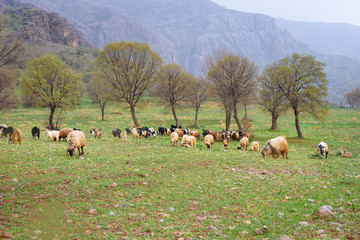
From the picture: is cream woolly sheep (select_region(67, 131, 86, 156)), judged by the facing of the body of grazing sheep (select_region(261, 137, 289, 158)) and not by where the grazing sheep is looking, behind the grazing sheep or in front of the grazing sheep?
in front

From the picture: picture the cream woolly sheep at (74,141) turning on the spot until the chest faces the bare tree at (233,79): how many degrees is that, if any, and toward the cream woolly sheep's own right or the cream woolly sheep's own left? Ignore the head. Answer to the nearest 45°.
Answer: approximately 180°

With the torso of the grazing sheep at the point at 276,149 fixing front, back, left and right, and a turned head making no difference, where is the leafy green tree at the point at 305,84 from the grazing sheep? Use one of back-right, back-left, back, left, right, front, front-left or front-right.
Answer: right

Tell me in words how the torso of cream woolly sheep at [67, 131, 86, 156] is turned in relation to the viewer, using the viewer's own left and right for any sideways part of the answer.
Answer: facing the viewer and to the left of the viewer

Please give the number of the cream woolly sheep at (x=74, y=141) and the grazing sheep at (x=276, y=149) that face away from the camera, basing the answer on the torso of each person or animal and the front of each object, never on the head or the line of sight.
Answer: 0

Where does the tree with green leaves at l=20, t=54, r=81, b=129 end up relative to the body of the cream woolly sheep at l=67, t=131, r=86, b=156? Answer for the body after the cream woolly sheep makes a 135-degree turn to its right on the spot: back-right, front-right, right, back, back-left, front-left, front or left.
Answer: front

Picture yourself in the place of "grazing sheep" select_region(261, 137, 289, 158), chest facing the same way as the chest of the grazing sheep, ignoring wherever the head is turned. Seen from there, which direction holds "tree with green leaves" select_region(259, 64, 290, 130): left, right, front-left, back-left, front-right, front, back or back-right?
right

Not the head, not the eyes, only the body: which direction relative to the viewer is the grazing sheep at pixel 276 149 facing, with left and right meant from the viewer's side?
facing to the left of the viewer

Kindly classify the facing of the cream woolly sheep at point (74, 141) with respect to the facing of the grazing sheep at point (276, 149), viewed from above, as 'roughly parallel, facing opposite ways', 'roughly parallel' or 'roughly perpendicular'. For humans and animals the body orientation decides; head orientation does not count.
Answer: roughly perpendicular

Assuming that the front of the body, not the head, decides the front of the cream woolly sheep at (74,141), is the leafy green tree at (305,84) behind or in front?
behind
